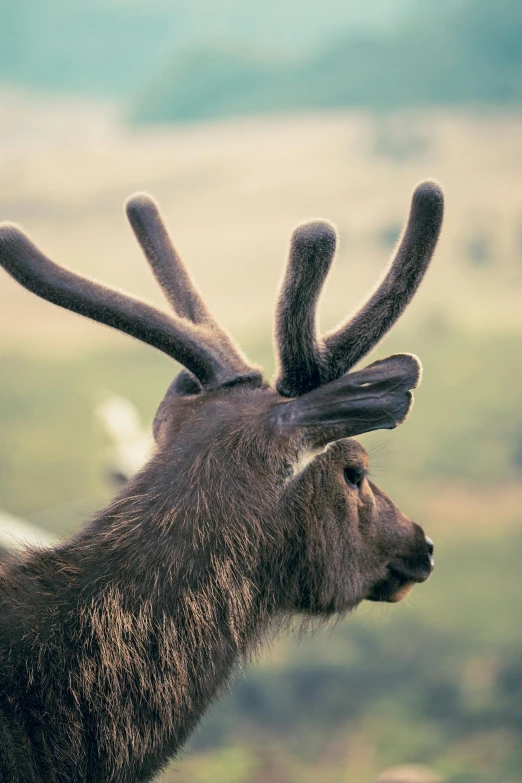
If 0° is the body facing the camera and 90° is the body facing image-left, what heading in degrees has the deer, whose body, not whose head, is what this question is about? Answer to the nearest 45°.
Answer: approximately 225°
